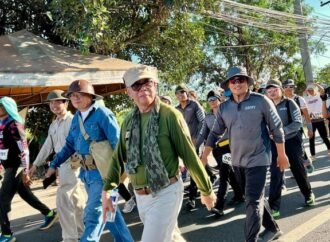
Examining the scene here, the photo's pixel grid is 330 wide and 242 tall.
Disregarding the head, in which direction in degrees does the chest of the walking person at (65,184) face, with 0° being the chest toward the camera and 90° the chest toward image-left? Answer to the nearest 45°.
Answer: approximately 45°

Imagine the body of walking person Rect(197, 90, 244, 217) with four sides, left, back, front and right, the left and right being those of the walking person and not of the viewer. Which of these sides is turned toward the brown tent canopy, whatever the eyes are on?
right

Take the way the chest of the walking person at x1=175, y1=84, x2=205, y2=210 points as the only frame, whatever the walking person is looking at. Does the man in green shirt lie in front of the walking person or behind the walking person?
in front

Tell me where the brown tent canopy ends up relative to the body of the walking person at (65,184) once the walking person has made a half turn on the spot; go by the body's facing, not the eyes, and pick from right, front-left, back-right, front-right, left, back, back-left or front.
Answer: front-left

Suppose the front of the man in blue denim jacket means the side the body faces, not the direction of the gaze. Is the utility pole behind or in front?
behind

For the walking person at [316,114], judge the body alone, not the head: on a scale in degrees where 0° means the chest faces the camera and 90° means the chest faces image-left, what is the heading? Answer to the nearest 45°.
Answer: approximately 45°

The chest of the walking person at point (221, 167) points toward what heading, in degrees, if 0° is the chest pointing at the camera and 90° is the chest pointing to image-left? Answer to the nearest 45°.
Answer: approximately 45°

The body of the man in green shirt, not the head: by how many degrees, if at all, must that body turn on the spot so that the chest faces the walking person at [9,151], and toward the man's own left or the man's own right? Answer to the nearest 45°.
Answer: approximately 90° to the man's own right

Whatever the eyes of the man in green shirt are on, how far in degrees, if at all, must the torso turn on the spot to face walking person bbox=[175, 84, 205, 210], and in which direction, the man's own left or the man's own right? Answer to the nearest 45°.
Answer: approximately 135° to the man's own right

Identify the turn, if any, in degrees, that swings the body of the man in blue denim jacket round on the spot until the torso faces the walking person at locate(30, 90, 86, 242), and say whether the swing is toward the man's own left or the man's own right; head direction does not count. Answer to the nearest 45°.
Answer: approximately 135° to the man's own right
